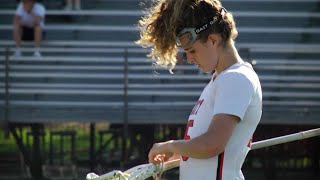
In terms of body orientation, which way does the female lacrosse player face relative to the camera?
to the viewer's left

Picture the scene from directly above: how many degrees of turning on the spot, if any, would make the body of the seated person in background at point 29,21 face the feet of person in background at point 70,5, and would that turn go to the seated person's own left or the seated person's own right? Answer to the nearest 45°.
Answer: approximately 135° to the seated person's own left

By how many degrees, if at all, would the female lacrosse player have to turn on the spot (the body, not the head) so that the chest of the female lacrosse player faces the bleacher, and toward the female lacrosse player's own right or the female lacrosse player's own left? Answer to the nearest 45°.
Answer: approximately 90° to the female lacrosse player's own right

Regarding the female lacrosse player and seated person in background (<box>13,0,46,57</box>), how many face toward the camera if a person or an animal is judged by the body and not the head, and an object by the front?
1

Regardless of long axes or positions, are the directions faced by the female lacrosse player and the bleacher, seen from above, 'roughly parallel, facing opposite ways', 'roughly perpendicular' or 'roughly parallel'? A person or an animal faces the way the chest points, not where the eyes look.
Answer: roughly perpendicular

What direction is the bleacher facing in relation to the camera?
toward the camera

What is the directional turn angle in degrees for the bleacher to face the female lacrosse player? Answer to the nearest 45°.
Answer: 0° — it already faces them

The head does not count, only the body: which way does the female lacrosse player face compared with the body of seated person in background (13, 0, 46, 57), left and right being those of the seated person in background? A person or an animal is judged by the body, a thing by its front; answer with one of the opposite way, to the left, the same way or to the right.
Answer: to the right

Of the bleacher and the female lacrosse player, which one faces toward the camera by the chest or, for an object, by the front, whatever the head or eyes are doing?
the bleacher

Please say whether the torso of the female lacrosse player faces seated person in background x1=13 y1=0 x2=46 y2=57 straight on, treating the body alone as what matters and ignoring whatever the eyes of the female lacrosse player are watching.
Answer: no

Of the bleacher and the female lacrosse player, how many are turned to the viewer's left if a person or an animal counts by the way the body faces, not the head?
1

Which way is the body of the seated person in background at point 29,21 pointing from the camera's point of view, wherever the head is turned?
toward the camera

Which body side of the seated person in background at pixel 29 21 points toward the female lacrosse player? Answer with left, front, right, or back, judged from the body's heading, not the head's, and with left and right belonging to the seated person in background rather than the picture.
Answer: front
